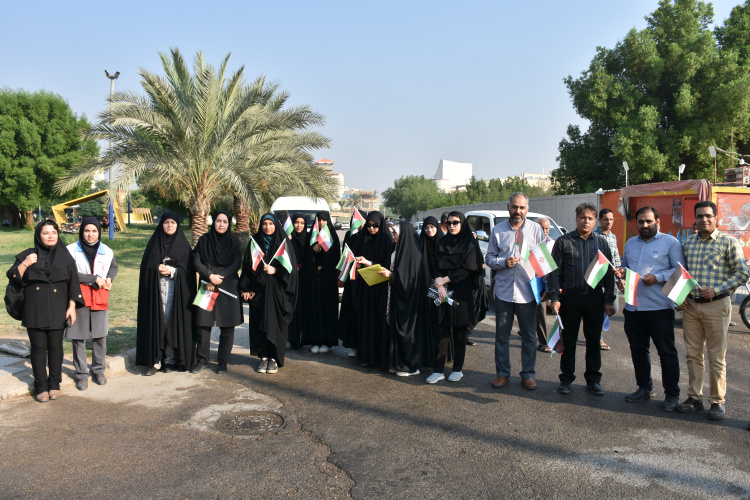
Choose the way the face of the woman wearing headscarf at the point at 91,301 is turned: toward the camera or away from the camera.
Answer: toward the camera

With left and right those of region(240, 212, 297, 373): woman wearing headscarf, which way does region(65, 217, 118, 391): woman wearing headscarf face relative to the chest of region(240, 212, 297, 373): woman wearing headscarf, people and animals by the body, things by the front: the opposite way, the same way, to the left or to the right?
the same way

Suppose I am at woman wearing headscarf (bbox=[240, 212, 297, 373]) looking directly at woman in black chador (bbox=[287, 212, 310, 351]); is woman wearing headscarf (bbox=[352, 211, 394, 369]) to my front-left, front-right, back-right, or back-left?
front-right

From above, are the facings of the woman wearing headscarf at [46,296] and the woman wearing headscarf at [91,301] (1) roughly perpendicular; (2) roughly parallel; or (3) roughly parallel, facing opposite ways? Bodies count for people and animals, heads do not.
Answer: roughly parallel

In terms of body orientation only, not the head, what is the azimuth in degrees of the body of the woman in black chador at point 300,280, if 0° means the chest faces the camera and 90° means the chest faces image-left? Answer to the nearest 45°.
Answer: approximately 0°

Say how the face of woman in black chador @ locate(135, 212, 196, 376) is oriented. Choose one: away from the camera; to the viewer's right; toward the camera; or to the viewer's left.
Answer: toward the camera

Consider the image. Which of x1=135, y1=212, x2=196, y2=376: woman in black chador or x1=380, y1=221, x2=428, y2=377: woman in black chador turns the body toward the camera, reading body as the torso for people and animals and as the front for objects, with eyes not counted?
x1=135, y1=212, x2=196, y2=376: woman in black chador

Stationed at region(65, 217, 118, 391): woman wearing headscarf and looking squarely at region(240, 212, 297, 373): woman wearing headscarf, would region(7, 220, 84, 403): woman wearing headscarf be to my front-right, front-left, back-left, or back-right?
back-right

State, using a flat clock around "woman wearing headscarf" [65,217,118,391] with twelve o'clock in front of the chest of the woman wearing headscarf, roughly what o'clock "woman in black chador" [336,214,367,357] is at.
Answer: The woman in black chador is roughly at 9 o'clock from the woman wearing headscarf.

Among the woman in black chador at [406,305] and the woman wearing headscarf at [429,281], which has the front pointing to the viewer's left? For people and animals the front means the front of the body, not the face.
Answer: the woman in black chador

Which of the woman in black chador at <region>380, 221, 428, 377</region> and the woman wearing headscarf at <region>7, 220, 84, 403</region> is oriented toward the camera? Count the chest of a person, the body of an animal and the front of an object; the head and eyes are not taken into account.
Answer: the woman wearing headscarf

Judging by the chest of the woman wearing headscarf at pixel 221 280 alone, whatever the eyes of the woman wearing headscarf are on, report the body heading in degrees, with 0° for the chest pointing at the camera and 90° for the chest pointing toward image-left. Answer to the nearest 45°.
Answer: approximately 0°

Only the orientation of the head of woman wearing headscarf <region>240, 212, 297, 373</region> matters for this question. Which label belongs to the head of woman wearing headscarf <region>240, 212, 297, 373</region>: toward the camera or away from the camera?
toward the camera

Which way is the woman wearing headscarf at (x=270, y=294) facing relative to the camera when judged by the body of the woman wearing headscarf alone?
toward the camera

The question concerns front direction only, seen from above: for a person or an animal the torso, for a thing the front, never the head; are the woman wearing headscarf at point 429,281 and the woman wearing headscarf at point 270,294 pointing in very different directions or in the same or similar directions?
same or similar directions

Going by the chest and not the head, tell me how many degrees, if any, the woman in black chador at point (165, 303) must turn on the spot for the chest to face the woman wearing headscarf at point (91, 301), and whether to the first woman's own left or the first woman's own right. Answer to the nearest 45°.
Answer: approximately 90° to the first woman's own right

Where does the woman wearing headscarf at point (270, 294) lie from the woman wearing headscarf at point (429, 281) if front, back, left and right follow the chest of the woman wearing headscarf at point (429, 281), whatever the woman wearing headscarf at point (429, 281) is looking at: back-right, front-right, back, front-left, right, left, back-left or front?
right

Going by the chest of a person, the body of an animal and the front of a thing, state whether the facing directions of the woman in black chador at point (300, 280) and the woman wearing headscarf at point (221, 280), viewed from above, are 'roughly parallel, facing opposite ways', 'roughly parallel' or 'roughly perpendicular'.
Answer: roughly parallel
